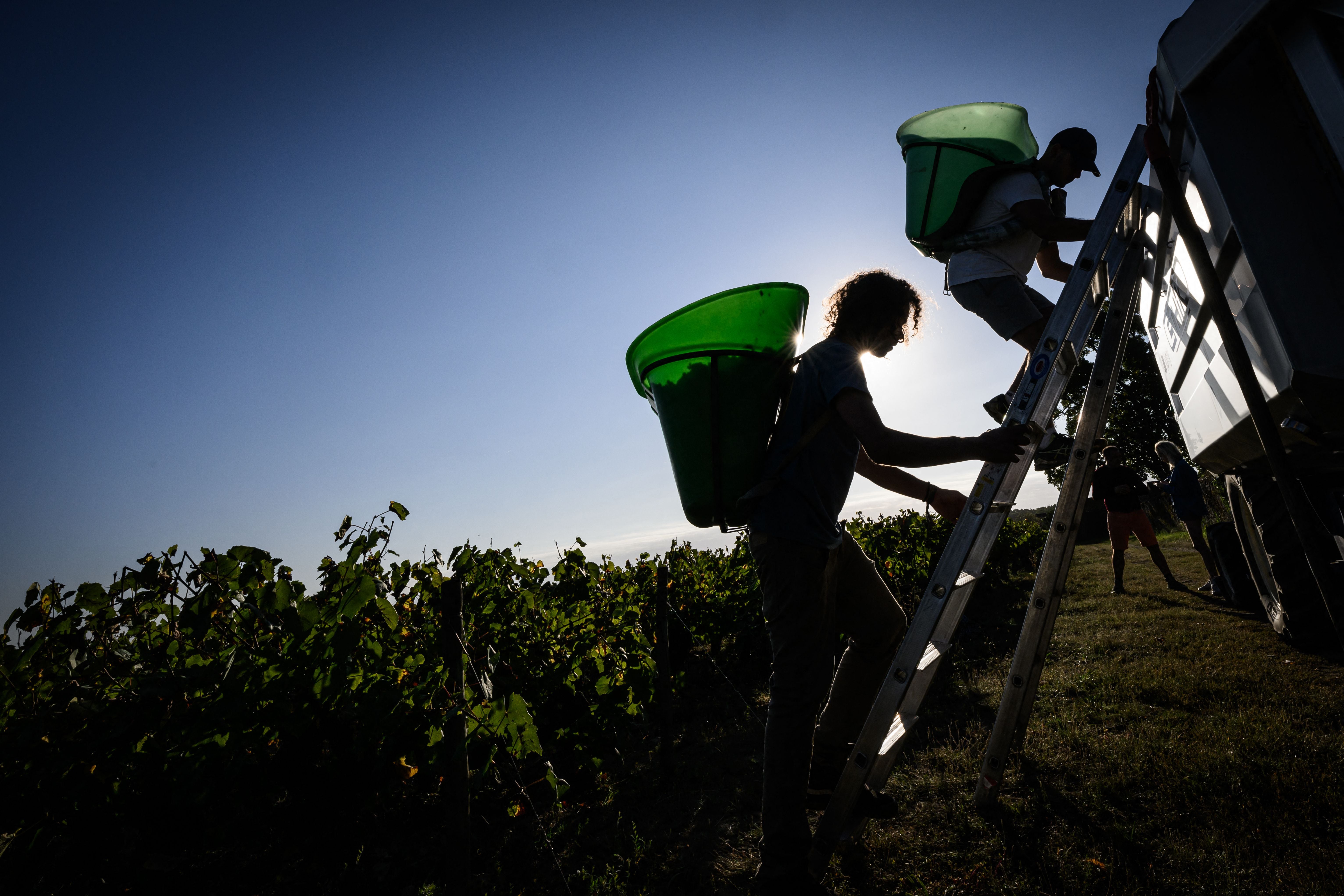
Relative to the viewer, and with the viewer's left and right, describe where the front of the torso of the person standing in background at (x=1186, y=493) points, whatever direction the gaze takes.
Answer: facing to the left of the viewer

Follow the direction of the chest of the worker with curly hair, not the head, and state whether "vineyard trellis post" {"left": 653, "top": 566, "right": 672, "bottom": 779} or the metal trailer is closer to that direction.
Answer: the metal trailer

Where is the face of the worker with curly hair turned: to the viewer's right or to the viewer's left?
to the viewer's right

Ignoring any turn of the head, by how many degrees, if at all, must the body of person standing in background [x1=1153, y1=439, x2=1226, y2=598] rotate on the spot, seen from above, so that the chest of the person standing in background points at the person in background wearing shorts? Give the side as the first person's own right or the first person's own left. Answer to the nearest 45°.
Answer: approximately 45° to the first person's own left

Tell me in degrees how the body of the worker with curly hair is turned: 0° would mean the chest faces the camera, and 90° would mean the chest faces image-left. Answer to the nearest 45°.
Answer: approximately 270°

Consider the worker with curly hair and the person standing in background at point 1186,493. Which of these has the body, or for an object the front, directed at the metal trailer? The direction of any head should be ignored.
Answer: the worker with curly hair

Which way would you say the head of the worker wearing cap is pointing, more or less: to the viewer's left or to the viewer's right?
to the viewer's right

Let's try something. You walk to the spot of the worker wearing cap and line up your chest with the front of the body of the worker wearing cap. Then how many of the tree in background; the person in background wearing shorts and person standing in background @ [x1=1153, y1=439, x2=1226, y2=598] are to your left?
3

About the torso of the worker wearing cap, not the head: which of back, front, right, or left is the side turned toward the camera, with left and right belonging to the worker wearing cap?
right

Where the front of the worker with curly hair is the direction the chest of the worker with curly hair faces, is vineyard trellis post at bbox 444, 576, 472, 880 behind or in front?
behind

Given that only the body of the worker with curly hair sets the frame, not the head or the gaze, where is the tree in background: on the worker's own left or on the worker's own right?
on the worker's own left

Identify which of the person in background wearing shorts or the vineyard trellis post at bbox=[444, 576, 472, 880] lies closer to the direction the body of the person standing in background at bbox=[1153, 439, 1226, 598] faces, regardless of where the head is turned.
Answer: the person in background wearing shorts

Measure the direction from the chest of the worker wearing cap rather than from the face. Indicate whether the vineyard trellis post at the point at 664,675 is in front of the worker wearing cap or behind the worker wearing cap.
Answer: behind

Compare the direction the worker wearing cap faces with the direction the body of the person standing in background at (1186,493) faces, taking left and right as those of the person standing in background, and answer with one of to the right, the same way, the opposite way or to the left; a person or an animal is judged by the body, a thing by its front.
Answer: the opposite way
